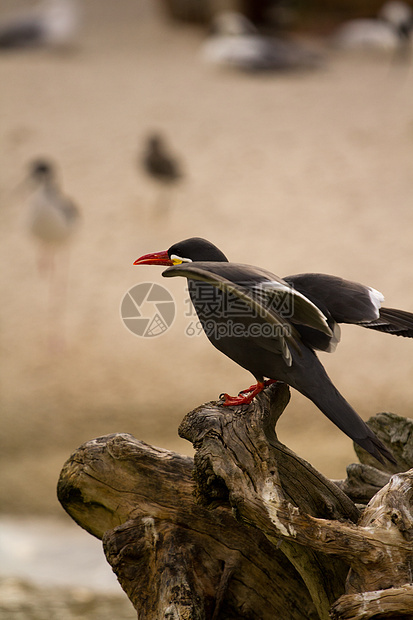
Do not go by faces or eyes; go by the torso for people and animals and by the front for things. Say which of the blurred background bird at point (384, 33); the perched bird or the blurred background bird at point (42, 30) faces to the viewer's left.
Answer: the perched bird

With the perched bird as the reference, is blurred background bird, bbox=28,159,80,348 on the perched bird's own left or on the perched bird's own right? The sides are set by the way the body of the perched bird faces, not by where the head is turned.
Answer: on the perched bird's own right

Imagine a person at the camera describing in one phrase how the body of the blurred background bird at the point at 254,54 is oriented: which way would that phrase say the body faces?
to the viewer's left

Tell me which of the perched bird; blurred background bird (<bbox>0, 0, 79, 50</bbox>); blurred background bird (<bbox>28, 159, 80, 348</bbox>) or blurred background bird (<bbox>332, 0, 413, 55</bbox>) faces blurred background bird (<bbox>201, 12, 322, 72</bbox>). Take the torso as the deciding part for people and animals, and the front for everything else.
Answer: blurred background bird (<bbox>0, 0, 79, 50</bbox>)

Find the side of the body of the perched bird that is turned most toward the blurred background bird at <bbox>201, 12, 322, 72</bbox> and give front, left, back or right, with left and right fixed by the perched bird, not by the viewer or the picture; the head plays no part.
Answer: right

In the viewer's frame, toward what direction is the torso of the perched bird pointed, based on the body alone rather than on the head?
to the viewer's left
